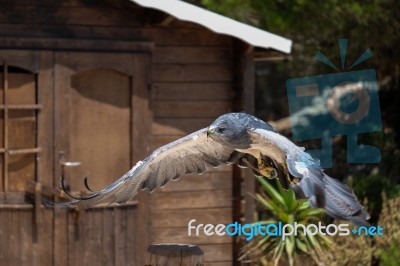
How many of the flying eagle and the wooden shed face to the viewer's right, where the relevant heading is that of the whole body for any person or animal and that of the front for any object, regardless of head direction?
0

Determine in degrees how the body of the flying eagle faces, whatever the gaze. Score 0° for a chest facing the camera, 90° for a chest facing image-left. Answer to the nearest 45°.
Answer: approximately 45°

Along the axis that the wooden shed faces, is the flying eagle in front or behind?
in front

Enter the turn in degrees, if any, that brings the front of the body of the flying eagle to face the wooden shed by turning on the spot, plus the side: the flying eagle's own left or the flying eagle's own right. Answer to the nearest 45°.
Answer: approximately 90° to the flying eagle's own right

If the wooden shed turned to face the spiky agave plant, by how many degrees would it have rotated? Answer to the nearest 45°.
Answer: approximately 90° to its left
